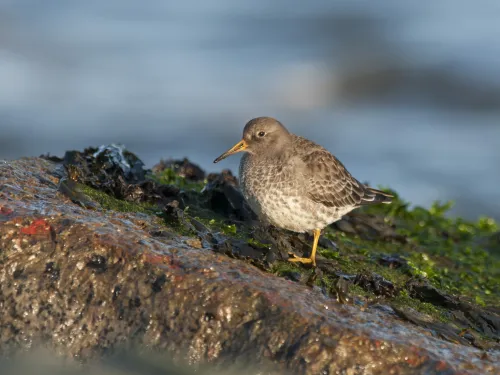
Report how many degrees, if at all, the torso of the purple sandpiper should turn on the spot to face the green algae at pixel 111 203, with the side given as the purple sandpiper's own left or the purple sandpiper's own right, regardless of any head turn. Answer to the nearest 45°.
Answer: approximately 45° to the purple sandpiper's own right

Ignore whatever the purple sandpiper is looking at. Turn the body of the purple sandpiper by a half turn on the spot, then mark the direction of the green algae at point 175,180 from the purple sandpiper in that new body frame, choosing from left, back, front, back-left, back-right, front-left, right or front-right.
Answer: back-left

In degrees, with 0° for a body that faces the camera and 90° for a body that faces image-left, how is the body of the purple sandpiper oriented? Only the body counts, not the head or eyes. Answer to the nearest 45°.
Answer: approximately 90°

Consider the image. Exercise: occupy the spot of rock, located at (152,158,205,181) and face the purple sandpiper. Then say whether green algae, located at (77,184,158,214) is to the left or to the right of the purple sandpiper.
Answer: right

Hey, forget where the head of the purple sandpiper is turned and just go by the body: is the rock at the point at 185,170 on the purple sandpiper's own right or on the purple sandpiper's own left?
on the purple sandpiper's own right
